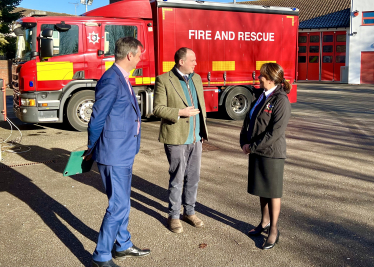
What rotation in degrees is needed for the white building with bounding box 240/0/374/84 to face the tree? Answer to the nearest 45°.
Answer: approximately 45° to its right

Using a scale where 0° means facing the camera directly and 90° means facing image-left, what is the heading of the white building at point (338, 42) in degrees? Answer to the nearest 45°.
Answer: approximately 0°

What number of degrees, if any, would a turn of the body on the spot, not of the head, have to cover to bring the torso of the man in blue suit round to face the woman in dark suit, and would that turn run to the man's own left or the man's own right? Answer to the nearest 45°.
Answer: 0° — they already face them

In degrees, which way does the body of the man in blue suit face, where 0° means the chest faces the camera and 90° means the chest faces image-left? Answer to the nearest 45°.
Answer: approximately 270°

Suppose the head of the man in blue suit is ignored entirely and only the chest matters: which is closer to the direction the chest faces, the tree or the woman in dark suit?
the woman in dark suit

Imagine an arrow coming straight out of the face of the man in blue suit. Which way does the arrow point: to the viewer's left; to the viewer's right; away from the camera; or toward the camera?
to the viewer's right

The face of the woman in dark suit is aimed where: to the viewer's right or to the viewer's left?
to the viewer's left

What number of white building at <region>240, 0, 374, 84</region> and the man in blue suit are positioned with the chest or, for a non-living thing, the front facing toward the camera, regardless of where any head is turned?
1
